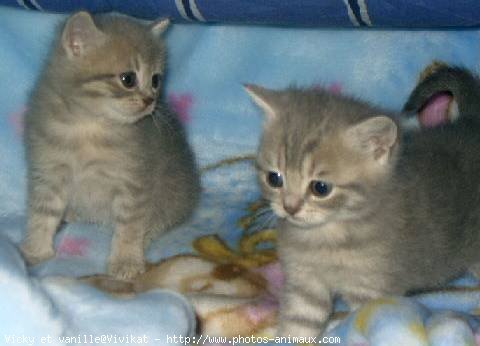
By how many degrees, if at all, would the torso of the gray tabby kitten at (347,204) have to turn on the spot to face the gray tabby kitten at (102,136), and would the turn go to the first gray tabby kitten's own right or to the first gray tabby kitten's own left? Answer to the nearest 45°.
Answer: approximately 45° to the first gray tabby kitten's own right

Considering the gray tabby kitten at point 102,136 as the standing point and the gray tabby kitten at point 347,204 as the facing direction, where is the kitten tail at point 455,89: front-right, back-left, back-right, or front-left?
front-left

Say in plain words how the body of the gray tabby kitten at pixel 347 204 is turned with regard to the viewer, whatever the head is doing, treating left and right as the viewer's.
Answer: facing the viewer and to the left of the viewer

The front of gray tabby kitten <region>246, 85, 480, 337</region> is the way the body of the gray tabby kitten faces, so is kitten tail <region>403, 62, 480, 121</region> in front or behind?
behind

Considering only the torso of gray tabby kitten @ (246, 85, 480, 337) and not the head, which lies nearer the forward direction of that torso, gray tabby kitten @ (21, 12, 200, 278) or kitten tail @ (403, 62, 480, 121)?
the gray tabby kitten
